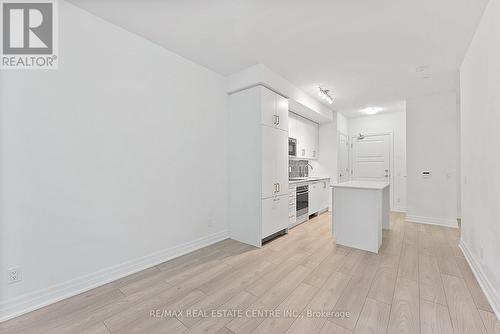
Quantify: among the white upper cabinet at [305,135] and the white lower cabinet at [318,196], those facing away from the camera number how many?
0

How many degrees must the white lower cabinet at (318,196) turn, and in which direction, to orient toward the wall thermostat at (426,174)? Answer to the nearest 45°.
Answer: approximately 45° to its left

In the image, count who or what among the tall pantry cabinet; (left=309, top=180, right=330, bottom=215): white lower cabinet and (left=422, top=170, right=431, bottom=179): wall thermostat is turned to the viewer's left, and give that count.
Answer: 0

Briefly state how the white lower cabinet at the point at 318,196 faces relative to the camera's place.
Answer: facing the viewer and to the right of the viewer

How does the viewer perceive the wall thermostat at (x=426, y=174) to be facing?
facing the viewer

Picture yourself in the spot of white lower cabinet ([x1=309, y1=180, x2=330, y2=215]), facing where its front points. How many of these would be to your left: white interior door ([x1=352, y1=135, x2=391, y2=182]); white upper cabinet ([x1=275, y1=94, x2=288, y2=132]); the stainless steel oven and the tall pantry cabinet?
1

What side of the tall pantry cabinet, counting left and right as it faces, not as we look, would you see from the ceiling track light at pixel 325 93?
left

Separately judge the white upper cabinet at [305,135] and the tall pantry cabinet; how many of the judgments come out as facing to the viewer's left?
0

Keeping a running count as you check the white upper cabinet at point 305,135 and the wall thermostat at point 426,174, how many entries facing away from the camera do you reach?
0

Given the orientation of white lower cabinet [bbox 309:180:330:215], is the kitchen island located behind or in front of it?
in front

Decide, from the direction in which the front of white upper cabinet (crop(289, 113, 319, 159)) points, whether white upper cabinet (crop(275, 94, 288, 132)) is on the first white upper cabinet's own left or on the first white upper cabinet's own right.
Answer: on the first white upper cabinet's own right

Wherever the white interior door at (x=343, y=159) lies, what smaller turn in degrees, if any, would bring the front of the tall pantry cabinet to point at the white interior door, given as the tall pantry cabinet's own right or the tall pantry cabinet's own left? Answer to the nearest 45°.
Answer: approximately 90° to the tall pantry cabinet's own left

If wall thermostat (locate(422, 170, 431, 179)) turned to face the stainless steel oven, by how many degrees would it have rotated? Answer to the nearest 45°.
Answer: approximately 45° to its right

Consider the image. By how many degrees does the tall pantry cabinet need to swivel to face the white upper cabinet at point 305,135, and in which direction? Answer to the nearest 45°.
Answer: approximately 90° to its left

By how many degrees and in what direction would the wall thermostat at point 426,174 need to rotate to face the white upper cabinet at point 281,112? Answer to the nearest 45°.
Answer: approximately 45° to its right

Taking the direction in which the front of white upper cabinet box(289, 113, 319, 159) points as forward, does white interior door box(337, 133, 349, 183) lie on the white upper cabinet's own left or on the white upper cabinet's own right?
on the white upper cabinet's own left
